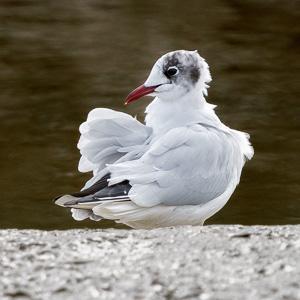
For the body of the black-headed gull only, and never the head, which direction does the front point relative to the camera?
to the viewer's right
